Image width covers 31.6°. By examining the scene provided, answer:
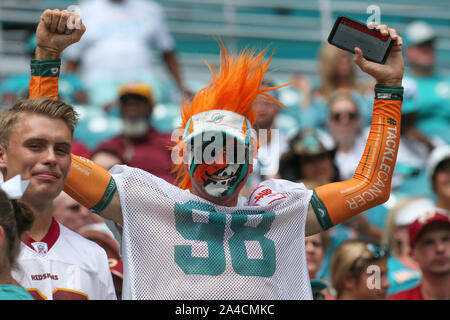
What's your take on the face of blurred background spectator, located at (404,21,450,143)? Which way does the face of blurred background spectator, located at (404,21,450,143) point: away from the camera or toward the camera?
toward the camera

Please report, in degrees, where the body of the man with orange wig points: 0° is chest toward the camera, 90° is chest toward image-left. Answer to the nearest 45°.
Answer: approximately 0°

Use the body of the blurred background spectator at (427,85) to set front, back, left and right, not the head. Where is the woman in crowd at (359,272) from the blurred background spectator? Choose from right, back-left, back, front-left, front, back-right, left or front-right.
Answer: front-right

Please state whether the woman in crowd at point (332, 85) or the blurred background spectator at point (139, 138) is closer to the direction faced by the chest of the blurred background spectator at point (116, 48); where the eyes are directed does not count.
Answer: the blurred background spectator

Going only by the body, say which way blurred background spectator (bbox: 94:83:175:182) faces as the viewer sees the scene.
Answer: toward the camera

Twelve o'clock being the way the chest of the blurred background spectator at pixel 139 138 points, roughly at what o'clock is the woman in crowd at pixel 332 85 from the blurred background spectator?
The woman in crowd is roughly at 8 o'clock from the blurred background spectator.

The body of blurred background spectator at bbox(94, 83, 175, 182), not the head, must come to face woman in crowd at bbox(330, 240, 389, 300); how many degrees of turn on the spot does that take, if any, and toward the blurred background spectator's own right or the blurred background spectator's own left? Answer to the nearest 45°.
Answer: approximately 45° to the blurred background spectator's own left

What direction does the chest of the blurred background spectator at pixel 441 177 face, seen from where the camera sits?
toward the camera

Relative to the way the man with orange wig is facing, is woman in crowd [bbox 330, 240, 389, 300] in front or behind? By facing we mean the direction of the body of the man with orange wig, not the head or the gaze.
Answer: behind

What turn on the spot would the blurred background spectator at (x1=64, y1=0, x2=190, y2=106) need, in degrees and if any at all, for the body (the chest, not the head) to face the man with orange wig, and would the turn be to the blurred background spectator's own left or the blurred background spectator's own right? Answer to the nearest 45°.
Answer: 0° — they already face them

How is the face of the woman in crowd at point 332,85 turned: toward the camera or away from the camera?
toward the camera

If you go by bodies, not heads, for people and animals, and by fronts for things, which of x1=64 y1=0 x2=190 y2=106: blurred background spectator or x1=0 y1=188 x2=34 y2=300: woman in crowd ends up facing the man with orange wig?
the blurred background spectator

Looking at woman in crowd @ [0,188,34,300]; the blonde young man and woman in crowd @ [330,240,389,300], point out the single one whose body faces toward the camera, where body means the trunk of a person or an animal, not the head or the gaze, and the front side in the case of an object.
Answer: the blonde young man
